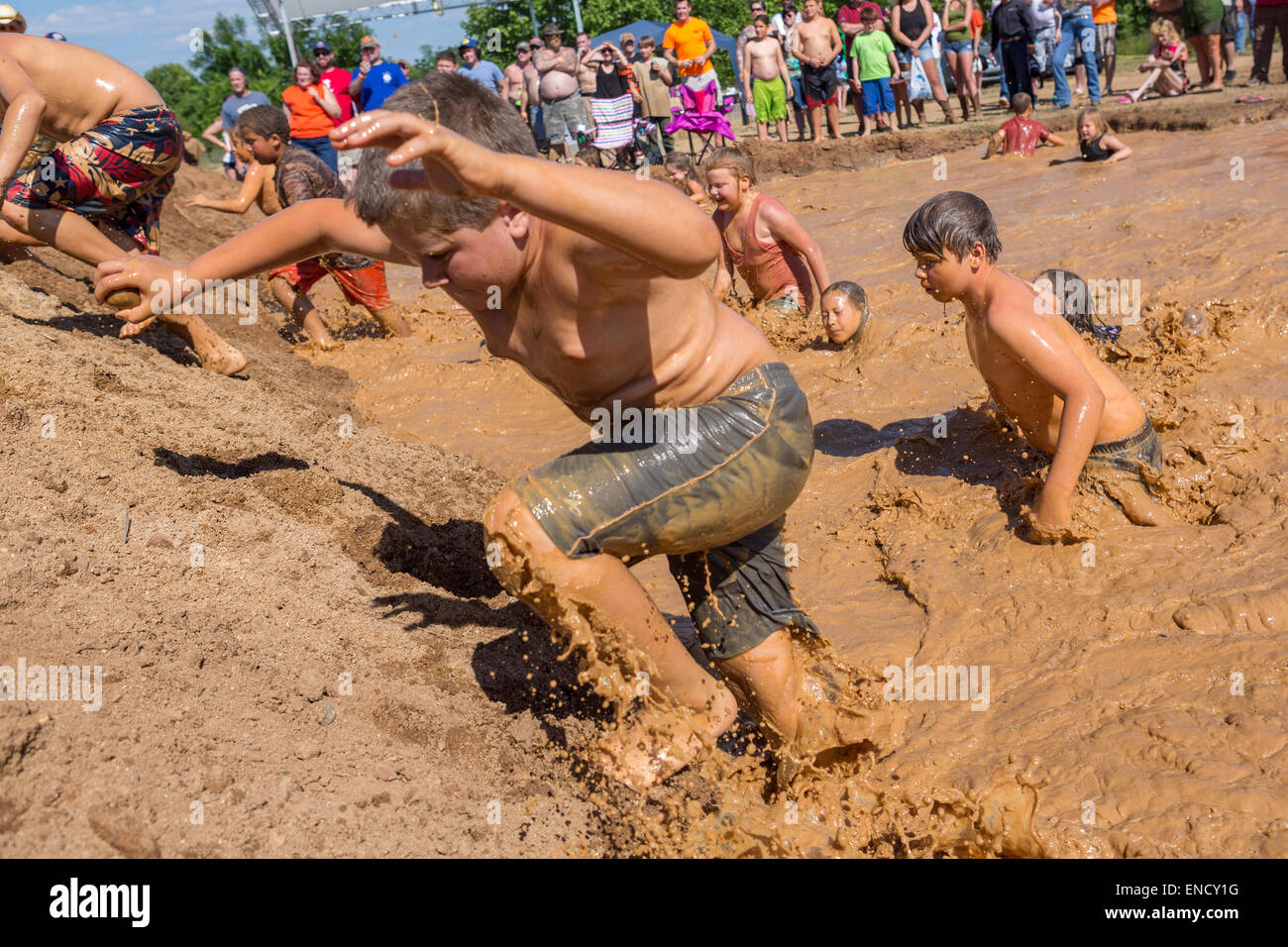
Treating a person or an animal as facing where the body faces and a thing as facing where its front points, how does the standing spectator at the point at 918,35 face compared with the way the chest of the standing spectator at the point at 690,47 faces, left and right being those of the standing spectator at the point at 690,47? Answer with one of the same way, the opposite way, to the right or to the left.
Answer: the same way

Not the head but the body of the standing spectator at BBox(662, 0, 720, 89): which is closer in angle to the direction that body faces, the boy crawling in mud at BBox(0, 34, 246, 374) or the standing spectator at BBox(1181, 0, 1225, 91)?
the boy crawling in mud

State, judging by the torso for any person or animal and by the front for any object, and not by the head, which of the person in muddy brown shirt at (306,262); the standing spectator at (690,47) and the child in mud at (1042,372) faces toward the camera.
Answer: the standing spectator

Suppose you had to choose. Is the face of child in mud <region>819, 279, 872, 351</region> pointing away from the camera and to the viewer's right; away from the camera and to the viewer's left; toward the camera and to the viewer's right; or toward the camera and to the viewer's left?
toward the camera and to the viewer's left

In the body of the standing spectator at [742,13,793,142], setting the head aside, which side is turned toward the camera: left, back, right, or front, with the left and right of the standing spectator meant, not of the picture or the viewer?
front

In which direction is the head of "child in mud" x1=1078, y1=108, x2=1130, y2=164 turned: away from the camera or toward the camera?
toward the camera

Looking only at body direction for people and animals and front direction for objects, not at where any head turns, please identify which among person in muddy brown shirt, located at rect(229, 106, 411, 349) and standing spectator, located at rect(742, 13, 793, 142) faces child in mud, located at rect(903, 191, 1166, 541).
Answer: the standing spectator

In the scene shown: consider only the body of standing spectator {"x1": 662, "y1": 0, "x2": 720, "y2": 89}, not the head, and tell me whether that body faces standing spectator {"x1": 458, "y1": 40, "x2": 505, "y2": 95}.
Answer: no

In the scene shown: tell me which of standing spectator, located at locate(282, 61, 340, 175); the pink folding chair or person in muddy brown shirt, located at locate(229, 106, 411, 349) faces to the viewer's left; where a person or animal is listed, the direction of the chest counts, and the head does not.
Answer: the person in muddy brown shirt

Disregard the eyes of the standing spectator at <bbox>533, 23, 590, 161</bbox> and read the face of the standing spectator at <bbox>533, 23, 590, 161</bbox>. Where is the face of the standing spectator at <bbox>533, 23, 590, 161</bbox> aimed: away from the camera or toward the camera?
toward the camera

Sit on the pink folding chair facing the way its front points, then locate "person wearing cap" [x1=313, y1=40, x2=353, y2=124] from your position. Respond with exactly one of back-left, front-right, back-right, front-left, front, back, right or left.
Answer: front-right

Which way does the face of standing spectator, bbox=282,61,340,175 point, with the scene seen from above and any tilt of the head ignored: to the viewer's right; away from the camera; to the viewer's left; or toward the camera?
toward the camera

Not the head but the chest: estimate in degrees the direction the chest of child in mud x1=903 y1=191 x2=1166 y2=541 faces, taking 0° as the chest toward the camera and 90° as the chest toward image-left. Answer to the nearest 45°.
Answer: approximately 90°

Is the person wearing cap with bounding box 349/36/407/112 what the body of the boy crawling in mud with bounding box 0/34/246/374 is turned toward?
no

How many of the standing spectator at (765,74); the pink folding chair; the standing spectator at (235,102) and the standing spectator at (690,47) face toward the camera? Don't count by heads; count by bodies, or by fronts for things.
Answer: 4
